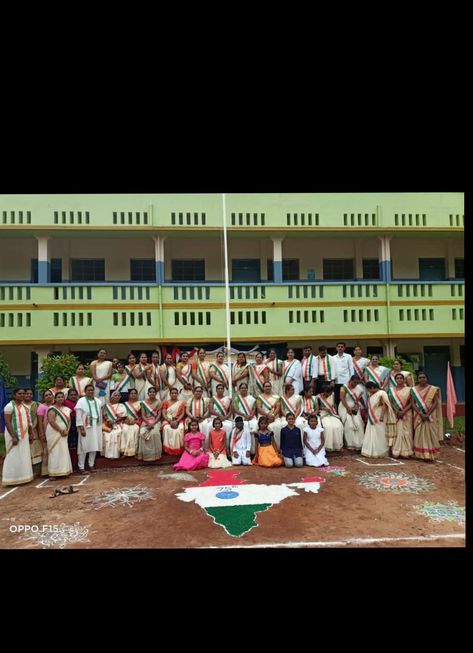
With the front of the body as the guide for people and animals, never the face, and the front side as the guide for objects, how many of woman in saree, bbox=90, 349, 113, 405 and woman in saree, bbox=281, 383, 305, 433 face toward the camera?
2

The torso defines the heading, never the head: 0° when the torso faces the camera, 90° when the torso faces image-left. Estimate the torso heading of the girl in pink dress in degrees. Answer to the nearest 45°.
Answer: approximately 0°

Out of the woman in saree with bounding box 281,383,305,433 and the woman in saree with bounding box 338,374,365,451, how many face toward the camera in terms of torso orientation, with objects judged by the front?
2

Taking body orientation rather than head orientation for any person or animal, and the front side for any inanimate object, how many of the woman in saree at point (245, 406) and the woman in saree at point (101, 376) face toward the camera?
2
